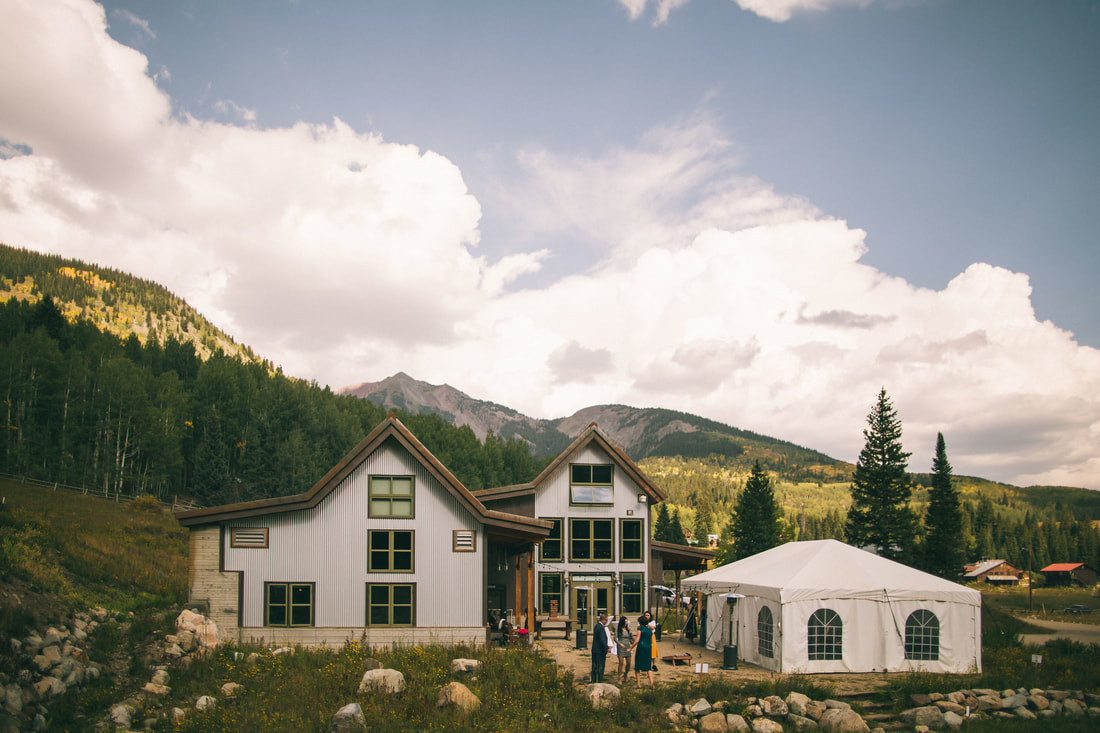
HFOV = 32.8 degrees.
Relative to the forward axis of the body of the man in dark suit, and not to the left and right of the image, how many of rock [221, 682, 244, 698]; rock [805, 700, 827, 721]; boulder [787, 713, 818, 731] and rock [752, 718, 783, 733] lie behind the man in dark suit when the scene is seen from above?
1

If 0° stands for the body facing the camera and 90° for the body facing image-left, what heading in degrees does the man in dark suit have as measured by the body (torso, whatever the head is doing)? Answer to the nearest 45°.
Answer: approximately 270°

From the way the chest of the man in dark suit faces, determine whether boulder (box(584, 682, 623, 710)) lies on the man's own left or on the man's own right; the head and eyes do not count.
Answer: on the man's own right
